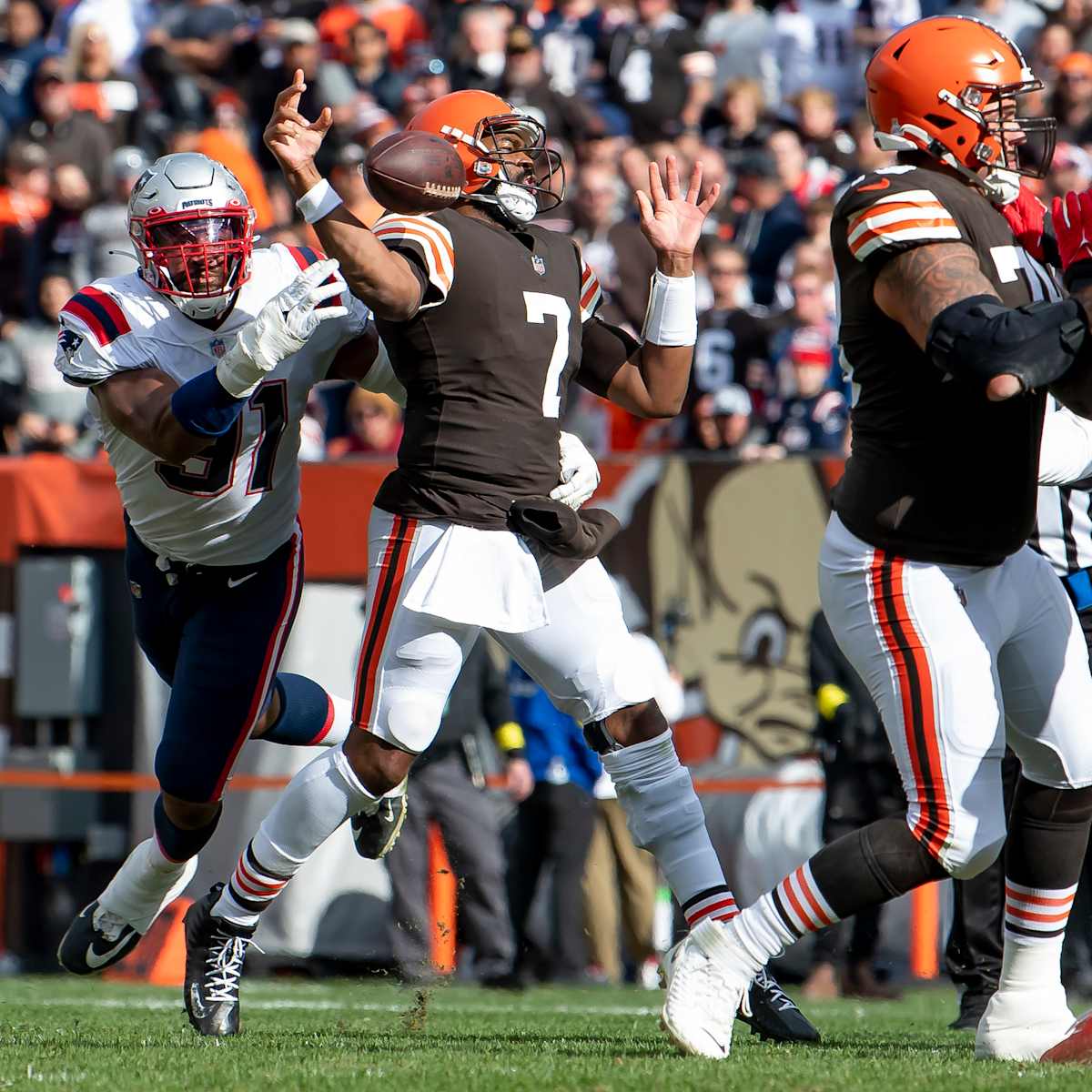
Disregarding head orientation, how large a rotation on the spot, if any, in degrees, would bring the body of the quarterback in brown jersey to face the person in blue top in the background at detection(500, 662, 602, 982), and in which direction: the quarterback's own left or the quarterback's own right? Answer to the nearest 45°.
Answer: approximately 135° to the quarterback's own left

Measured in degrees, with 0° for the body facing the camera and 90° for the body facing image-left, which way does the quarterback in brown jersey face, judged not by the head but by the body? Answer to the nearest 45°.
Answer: approximately 315°

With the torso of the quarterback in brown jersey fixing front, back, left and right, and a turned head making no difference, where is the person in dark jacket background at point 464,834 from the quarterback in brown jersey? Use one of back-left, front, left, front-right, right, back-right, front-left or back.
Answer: back-left

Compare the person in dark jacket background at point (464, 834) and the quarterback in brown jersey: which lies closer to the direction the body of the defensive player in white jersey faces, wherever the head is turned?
the quarterback in brown jersey

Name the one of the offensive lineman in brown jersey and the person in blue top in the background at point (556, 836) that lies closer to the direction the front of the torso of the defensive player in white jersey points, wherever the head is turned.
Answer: the offensive lineman in brown jersey

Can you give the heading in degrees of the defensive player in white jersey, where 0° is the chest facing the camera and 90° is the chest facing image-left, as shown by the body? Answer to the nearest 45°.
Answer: approximately 0°
